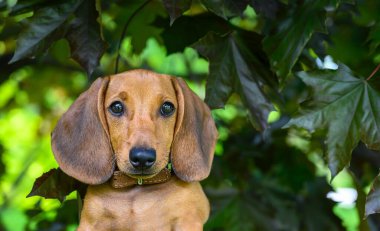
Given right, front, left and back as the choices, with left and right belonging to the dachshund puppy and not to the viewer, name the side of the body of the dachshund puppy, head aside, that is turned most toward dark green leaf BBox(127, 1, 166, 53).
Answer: back

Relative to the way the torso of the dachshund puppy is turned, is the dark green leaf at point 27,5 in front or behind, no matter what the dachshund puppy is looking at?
behind

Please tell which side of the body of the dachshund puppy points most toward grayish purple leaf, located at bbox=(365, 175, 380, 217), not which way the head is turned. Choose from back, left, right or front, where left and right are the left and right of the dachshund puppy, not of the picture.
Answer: left

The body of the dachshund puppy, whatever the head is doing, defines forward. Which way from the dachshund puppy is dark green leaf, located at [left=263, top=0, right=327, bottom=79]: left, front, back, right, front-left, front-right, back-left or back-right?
back-left

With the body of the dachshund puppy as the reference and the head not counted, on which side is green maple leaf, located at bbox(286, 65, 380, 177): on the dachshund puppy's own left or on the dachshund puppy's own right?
on the dachshund puppy's own left

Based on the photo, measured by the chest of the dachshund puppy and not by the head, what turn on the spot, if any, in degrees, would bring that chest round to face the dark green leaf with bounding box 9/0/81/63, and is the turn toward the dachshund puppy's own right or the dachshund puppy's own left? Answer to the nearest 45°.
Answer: approximately 135° to the dachshund puppy's own right

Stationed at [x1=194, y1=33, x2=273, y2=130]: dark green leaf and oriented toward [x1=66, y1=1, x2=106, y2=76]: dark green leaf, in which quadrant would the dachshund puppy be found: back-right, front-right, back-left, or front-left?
front-left

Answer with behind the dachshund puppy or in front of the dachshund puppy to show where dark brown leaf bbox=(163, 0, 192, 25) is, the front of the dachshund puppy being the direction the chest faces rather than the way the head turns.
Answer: behind

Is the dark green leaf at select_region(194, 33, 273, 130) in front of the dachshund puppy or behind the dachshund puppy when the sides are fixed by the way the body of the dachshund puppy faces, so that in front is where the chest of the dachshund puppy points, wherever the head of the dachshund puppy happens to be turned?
behind

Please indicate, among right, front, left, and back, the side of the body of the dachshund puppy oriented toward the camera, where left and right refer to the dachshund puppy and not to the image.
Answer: front
